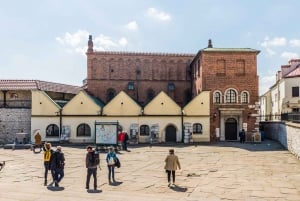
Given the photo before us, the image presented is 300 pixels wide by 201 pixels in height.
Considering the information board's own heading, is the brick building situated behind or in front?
behind

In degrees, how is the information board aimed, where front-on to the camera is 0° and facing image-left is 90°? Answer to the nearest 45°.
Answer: approximately 0°

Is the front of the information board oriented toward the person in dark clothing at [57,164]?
yes

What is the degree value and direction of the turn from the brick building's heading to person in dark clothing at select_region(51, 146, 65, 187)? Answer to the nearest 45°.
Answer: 0° — it already faces them

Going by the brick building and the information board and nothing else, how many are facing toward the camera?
2

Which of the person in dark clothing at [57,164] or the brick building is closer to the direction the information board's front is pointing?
the person in dark clothing
